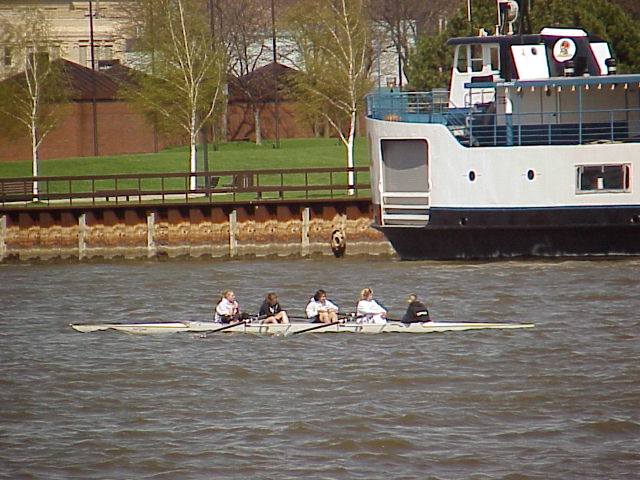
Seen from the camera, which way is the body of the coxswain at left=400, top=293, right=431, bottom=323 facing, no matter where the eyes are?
to the viewer's left

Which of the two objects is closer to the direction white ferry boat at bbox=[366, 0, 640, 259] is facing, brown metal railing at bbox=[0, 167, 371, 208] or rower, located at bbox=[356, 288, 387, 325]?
the brown metal railing

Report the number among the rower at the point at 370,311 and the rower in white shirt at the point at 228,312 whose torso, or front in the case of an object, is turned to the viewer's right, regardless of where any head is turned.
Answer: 2

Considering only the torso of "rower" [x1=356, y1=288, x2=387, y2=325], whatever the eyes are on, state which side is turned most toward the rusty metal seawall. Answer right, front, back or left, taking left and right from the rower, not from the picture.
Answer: left

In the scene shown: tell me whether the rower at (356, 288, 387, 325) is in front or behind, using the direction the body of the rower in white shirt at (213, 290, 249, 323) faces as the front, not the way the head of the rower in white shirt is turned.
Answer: in front

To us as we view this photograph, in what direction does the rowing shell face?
facing to the left of the viewer

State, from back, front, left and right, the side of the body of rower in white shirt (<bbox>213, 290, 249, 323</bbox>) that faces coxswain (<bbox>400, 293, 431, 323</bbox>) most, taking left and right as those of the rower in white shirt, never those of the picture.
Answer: front

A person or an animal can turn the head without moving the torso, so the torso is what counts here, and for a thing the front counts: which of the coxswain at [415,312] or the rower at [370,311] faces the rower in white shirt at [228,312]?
the coxswain at [415,312]

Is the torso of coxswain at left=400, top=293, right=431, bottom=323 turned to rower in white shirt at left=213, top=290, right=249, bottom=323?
yes

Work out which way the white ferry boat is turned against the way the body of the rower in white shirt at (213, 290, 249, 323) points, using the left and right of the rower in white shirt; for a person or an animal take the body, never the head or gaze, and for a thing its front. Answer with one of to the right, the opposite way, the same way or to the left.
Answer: the opposite way

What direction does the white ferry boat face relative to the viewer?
to the viewer's left

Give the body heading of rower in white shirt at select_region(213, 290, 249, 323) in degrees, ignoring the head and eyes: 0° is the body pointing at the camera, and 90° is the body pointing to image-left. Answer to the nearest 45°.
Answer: approximately 270°

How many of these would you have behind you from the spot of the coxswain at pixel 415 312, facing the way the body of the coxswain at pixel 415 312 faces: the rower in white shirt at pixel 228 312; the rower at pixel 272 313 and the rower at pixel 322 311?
0

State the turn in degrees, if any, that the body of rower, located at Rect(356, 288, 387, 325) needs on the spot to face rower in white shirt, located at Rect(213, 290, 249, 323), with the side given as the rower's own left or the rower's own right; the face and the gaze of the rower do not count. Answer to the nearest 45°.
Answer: approximately 180°

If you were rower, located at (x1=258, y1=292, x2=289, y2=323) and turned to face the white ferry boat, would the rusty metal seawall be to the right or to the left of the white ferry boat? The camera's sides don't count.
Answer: left

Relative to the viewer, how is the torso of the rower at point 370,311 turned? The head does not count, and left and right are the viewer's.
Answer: facing to the right of the viewer

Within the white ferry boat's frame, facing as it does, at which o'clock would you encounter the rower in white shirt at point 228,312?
The rower in white shirt is roughly at 10 o'clock from the white ferry boat.

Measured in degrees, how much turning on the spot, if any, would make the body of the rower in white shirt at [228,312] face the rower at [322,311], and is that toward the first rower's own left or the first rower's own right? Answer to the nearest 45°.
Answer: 0° — they already face them

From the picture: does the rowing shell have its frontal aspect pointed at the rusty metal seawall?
no

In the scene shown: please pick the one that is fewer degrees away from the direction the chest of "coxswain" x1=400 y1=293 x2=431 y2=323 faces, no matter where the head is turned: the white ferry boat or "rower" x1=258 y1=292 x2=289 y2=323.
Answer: the rower
